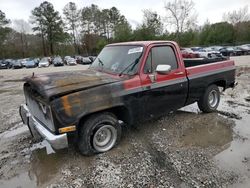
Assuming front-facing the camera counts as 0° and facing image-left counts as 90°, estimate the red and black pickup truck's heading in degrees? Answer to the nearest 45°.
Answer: approximately 45°
